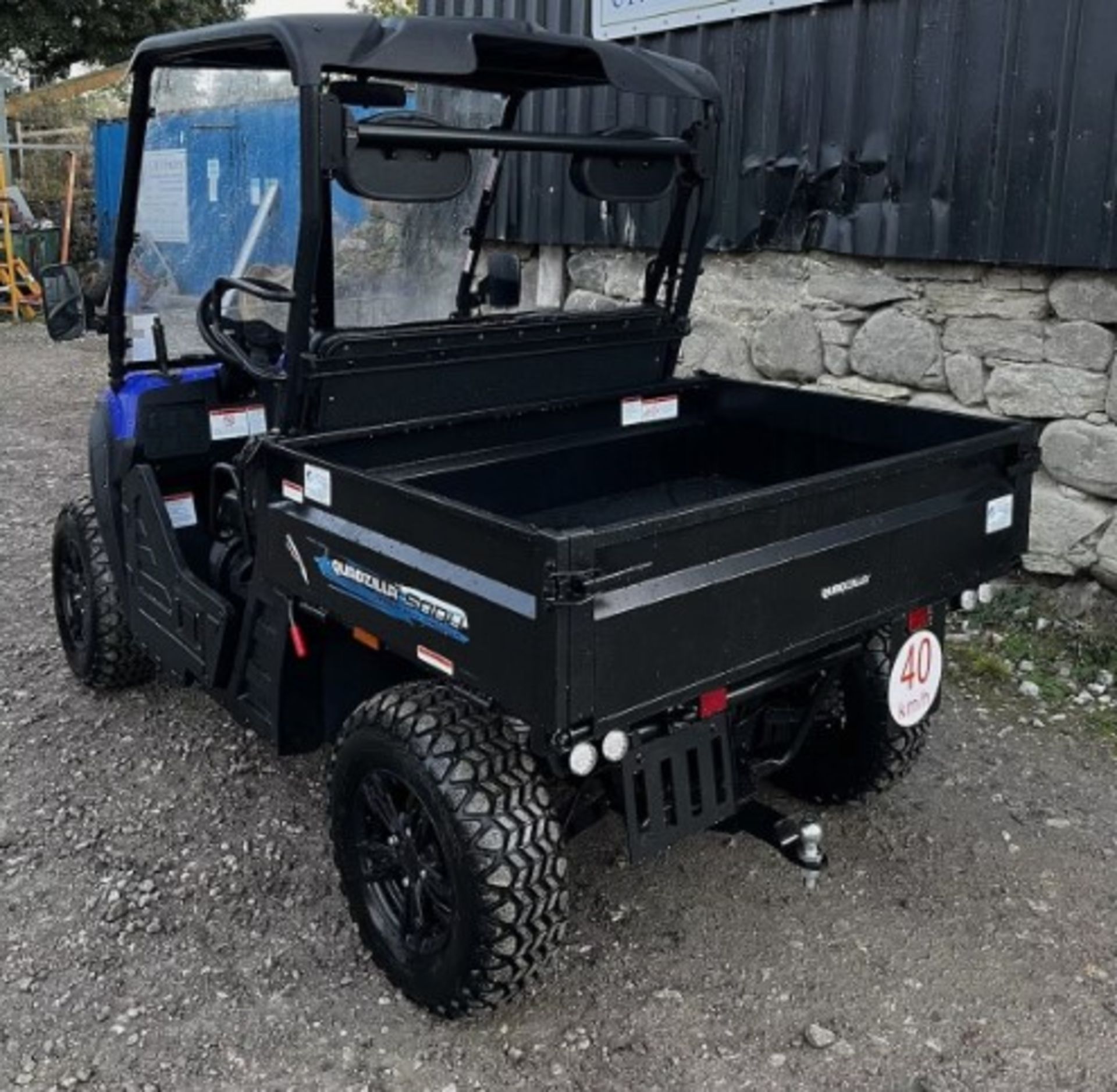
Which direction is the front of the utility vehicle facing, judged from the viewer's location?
facing away from the viewer and to the left of the viewer

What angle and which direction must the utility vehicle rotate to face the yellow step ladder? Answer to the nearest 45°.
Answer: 0° — it already faces it
